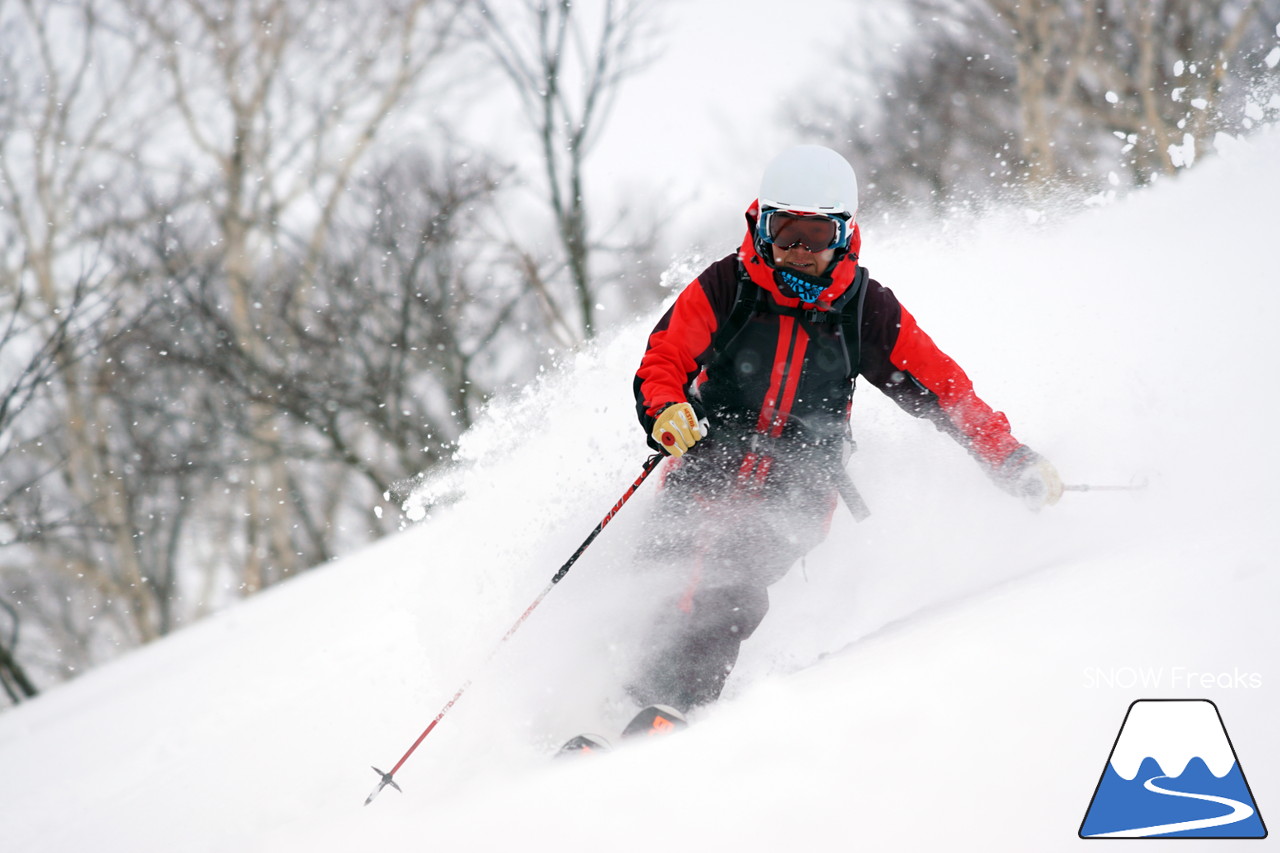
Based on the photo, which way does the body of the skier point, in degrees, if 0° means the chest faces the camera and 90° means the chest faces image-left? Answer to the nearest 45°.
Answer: approximately 0°
